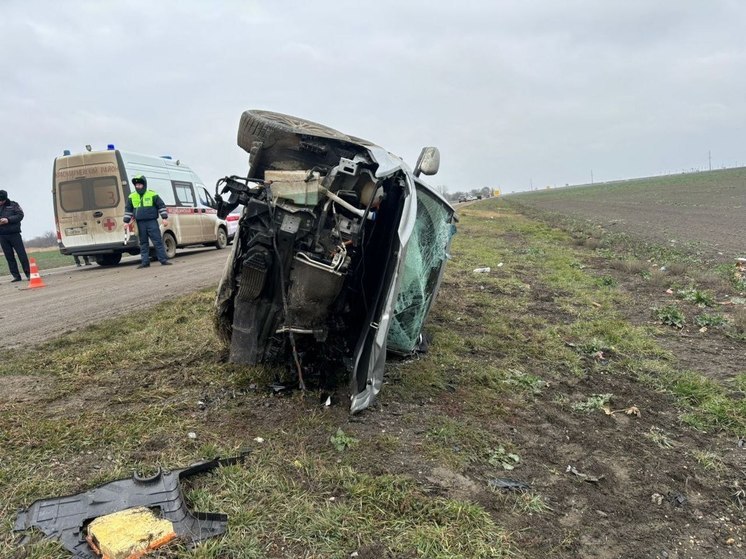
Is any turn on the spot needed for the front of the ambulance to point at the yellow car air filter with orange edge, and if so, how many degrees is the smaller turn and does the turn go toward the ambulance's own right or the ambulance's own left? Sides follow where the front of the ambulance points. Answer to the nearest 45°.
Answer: approximately 135° to the ambulance's own right

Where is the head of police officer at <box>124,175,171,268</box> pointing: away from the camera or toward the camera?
toward the camera

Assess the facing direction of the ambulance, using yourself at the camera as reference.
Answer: facing away from the viewer and to the right of the viewer

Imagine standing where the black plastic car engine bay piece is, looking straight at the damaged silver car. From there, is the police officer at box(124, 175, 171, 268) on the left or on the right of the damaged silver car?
left

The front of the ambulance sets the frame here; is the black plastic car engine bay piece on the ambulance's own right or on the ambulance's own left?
on the ambulance's own right

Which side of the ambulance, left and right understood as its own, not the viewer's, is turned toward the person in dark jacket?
back

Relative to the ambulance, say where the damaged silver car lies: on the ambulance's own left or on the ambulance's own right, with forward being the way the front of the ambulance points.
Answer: on the ambulance's own right
